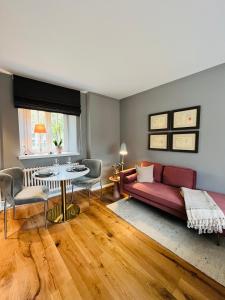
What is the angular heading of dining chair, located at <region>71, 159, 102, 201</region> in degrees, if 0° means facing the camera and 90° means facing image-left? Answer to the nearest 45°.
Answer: approximately 45°

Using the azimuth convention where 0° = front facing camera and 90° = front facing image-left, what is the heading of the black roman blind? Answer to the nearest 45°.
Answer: approximately 315°

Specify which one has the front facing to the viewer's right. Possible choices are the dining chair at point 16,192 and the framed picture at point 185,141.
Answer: the dining chair

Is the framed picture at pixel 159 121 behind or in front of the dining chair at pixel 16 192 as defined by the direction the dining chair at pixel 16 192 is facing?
in front

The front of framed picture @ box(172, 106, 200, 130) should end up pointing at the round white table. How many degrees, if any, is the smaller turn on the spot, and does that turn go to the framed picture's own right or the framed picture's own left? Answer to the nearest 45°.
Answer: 0° — it already faces it

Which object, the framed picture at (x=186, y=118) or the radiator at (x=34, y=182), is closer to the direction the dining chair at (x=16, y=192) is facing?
the framed picture

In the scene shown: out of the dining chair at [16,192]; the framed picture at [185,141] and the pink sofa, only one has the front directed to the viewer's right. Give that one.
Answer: the dining chair

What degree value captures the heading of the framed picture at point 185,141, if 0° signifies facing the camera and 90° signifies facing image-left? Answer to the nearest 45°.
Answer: approximately 45°
